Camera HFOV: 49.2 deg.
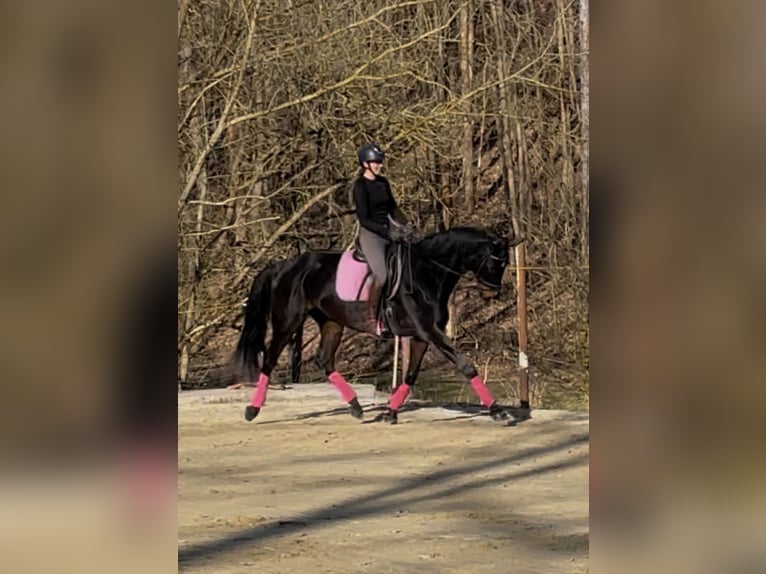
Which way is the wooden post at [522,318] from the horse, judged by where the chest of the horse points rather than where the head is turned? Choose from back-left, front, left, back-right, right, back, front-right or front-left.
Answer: front-left

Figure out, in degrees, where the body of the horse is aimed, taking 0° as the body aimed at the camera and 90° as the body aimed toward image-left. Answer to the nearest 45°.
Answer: approximately 270°
